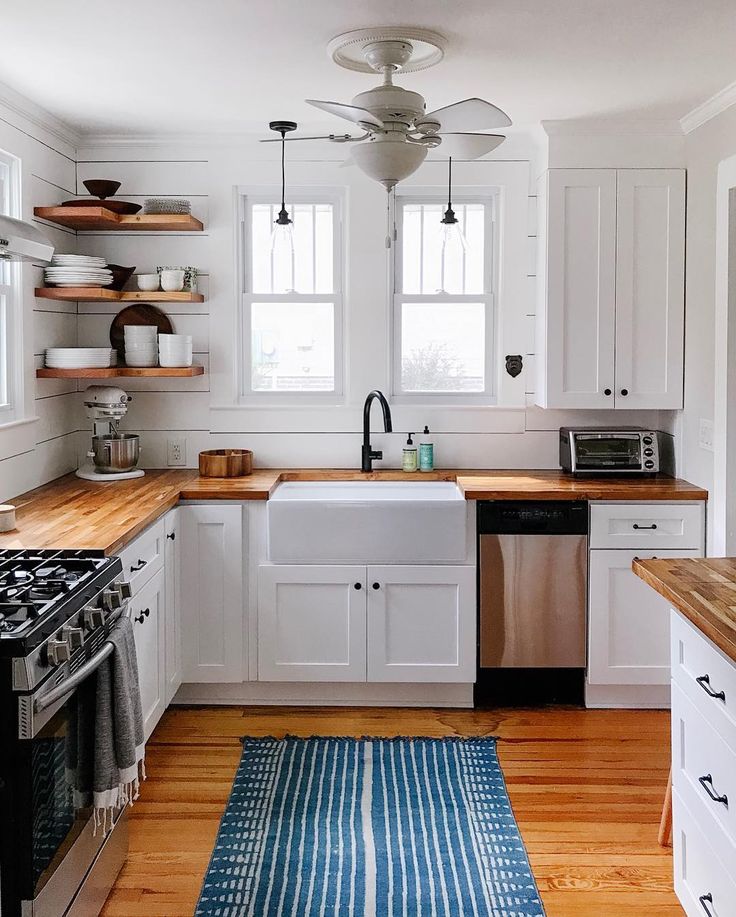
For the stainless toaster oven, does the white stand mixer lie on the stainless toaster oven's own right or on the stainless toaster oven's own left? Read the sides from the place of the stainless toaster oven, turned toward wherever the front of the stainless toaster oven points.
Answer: on the stainless toaster oven's own right

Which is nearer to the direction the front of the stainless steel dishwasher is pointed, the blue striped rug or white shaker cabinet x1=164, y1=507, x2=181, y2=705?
the blue striped rug

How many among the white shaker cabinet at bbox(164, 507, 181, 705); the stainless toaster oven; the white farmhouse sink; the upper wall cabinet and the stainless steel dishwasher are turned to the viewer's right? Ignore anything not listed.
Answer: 1

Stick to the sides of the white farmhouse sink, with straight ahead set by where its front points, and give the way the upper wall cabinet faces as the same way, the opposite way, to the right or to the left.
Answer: the same way

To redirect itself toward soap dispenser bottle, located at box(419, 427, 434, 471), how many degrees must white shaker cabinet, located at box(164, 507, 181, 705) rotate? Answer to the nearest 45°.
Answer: approximately 45° to its left

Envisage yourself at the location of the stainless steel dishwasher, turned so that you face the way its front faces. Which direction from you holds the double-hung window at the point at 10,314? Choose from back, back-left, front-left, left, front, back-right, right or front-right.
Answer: right

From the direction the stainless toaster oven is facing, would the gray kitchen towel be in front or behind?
in front

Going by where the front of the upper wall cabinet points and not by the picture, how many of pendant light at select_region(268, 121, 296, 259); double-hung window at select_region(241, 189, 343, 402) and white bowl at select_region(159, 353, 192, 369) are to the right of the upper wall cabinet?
3

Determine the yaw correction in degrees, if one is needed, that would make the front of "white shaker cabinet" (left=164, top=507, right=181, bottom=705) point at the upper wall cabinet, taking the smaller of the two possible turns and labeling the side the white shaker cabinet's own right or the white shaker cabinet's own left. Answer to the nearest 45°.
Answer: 0° — it already faces it

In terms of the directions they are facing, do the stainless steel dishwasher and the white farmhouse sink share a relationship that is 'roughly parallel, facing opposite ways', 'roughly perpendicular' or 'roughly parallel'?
roughly parallel

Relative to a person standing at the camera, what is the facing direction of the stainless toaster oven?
facing the viewer

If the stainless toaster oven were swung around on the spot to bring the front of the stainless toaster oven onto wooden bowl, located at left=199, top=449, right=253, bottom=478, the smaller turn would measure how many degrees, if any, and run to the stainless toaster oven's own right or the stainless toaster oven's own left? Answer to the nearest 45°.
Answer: approximately 90° to the stainless toaster oven's own right

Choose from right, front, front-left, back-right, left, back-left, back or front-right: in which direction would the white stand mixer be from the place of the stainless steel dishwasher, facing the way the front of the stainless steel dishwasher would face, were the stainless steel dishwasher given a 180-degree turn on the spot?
left

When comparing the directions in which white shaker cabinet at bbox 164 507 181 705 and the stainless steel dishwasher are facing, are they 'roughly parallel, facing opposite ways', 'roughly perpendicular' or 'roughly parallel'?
roughly perpendicular

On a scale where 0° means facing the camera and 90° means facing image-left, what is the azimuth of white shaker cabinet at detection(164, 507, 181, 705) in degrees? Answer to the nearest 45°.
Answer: approximately 270°
